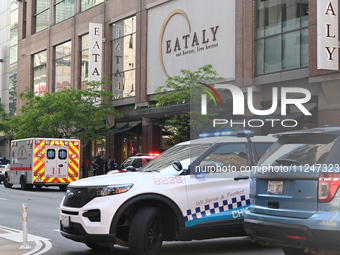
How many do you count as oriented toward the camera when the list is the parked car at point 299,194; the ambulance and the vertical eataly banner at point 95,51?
1

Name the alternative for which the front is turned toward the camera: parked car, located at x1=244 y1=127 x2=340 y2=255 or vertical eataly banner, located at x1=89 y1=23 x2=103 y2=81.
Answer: the vertical eataly banner

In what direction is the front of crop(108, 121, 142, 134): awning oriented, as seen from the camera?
facing the viewer and to the left of the viewer

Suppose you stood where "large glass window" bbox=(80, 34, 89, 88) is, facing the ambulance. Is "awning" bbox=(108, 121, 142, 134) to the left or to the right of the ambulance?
left

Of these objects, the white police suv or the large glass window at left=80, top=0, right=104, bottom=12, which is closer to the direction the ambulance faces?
the large glass window

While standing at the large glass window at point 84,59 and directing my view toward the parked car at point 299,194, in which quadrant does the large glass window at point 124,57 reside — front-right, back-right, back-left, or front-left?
front-left

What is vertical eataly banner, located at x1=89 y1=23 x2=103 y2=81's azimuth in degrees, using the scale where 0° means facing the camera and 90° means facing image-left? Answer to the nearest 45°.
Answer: approximately 0°

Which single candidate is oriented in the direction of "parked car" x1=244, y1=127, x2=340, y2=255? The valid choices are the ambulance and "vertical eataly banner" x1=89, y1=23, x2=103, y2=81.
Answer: the vertical eataly banner

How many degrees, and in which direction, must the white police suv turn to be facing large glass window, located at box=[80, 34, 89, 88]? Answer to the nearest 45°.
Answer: approximately 135° to its right

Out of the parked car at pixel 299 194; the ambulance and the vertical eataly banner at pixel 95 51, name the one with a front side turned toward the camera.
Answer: the vertical eataly banner

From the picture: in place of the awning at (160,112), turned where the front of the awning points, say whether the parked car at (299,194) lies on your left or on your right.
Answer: on your left

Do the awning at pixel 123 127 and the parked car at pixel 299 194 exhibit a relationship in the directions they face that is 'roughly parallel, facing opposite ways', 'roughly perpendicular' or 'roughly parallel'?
roughly parallel, facing opposite ways

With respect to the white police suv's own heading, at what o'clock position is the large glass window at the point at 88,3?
The large glass window is roughly at 4 o'clock from the white police suv.

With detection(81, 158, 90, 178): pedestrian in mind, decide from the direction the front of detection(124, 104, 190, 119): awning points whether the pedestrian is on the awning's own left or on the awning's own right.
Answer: on the awning's own right

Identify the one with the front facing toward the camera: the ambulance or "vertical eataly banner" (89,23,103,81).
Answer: the vertical eataly banner

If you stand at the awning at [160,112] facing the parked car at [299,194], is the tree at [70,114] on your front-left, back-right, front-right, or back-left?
back-right
